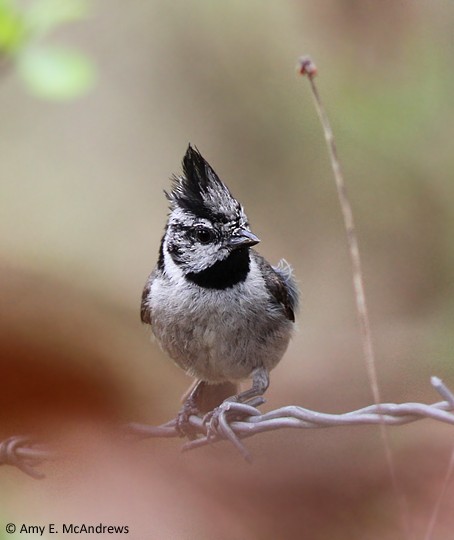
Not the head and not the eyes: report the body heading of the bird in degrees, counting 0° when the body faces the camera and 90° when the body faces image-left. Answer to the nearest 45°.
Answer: approximately 0°
